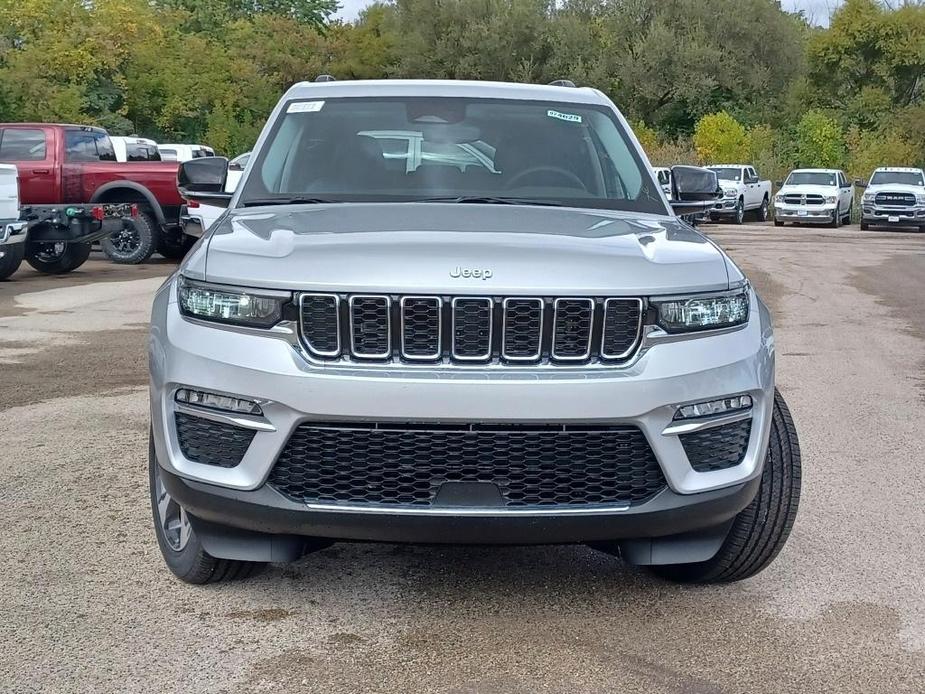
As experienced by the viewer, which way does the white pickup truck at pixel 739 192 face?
facing the viewer and to the left of the viewer

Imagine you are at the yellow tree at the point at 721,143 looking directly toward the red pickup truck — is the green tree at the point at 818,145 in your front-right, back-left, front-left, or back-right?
back-left

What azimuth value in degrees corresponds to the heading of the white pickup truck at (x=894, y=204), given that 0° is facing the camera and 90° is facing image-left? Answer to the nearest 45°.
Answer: approximately 0°

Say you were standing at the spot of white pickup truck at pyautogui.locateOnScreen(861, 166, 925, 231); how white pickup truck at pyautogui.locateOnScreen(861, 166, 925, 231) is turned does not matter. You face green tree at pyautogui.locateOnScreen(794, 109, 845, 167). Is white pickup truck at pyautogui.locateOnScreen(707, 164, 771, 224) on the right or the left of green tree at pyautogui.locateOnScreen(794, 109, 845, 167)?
left

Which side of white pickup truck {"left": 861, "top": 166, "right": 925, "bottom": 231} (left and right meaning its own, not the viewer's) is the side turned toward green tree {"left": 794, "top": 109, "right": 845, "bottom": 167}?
back

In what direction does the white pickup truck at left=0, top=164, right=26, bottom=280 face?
to the viewer's left

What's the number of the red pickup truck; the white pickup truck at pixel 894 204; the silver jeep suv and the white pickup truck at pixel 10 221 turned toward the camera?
2

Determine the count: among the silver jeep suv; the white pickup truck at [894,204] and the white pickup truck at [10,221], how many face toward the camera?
2

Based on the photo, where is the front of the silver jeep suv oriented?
toward the camera

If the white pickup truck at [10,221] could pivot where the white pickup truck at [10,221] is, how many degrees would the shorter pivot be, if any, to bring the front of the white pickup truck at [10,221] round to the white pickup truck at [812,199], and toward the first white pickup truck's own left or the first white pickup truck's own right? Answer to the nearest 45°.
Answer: approximately 135° to the first white pickup truck's own right

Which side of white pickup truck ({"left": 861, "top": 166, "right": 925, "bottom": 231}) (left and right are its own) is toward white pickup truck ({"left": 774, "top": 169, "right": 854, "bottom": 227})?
right
